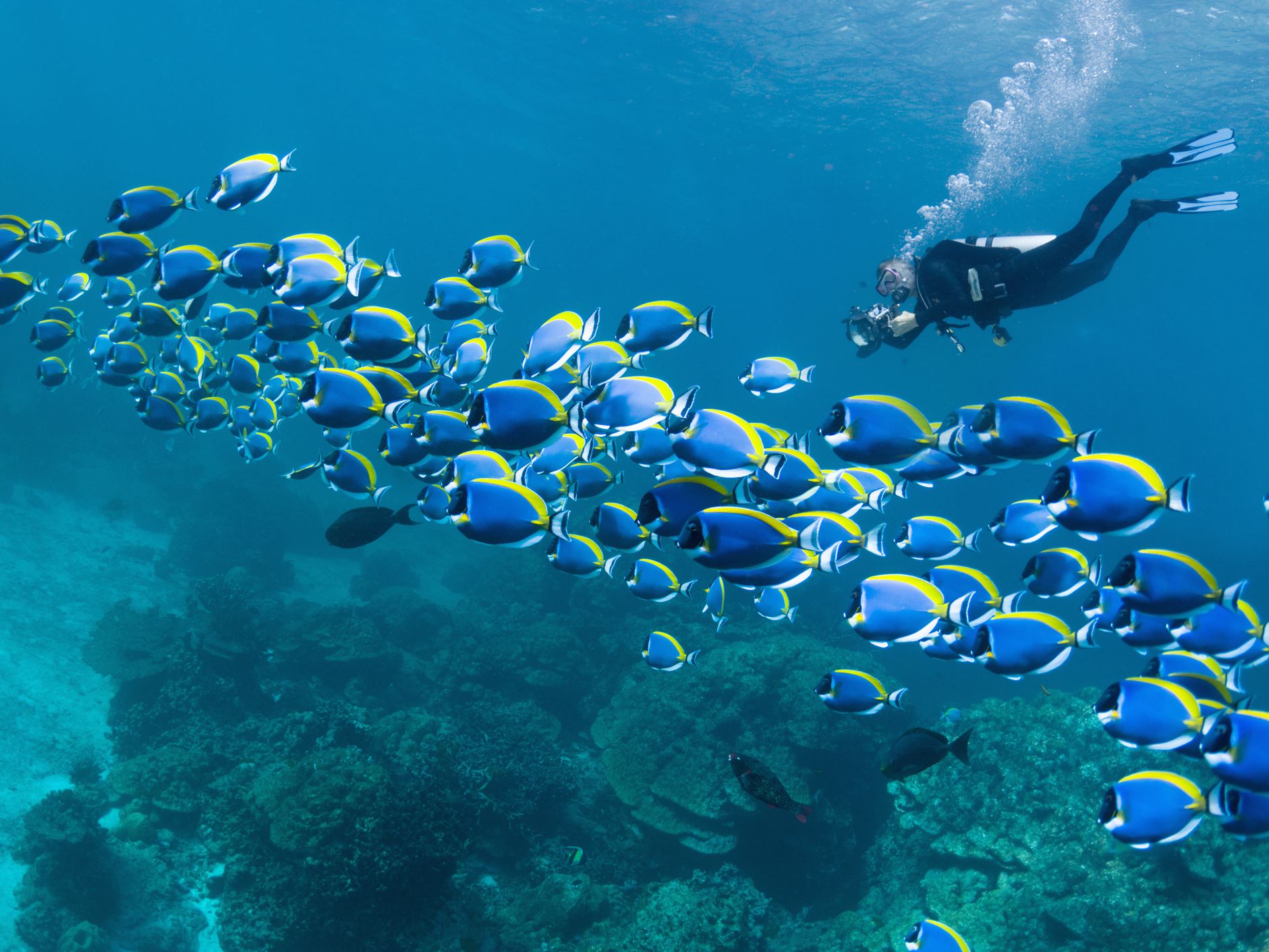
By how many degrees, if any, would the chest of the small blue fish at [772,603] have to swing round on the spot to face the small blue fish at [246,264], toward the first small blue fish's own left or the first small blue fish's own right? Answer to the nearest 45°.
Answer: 0° — it already faces it

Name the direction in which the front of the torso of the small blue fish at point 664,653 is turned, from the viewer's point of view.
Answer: to the viewer's left

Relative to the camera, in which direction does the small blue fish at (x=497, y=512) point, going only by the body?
to the viewer's left

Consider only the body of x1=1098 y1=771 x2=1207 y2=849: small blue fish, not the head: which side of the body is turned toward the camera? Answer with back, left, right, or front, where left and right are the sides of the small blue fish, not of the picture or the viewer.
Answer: left

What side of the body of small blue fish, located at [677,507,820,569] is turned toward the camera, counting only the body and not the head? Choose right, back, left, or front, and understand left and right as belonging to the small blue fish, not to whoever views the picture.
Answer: left

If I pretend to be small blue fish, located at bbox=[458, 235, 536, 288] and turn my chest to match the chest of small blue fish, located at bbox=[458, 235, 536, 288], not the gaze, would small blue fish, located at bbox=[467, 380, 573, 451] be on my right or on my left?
on my left

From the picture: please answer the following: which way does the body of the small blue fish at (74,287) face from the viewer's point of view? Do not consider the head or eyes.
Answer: to the viewer's left

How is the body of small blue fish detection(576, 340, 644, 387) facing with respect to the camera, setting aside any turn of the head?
to the viewer's left

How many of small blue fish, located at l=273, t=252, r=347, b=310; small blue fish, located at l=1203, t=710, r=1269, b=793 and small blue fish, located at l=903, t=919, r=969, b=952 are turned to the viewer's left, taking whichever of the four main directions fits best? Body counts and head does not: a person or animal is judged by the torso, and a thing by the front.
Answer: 3

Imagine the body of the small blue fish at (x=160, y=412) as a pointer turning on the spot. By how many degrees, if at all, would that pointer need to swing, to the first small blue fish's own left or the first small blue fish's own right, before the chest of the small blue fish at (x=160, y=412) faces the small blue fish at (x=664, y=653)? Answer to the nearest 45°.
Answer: approximately 135° to the first small blue fish's own left

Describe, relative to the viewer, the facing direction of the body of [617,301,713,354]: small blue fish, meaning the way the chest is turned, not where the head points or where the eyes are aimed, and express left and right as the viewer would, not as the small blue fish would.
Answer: facing to the left of the viewer

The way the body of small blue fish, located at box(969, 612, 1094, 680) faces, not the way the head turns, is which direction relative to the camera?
to the viewer's left

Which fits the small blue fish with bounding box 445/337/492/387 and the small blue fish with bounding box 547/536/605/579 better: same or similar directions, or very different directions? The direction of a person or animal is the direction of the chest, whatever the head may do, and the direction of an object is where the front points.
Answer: same or similar directions

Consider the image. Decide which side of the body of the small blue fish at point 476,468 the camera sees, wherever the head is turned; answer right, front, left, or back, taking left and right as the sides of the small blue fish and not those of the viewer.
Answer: left

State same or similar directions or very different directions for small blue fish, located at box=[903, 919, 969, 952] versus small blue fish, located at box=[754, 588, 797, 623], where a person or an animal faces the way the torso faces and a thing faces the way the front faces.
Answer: same or similar directions

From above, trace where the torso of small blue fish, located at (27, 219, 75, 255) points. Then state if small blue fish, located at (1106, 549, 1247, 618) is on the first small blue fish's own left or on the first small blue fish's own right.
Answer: on the first small blue fish's own left
